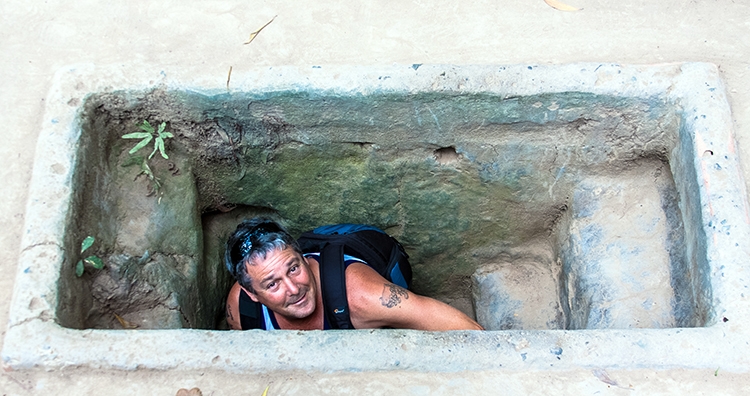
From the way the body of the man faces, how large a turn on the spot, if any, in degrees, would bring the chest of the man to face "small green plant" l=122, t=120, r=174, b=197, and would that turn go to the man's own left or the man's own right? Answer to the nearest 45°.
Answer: approximately 90° to the man's own right

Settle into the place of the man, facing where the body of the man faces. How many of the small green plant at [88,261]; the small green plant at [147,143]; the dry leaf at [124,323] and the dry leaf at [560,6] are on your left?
1

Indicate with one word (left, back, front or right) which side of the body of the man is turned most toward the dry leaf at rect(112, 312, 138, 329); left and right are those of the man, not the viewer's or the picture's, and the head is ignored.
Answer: right

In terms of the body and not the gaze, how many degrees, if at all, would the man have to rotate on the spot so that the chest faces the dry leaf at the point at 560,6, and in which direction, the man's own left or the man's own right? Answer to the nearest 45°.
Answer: approximately 90° to the man's own left

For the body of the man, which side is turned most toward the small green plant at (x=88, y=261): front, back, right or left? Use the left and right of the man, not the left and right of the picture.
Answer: right

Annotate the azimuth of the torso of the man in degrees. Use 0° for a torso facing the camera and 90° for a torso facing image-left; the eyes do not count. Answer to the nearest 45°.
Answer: approximately 0°
